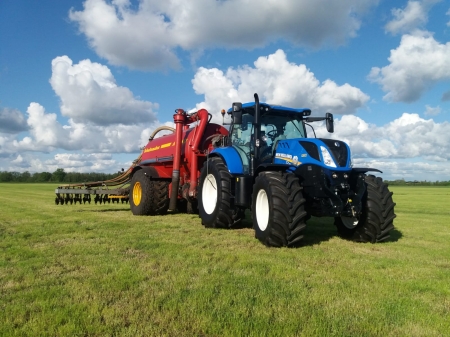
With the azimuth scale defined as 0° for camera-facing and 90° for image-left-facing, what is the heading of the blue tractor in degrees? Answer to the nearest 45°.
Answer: approximately 315°
